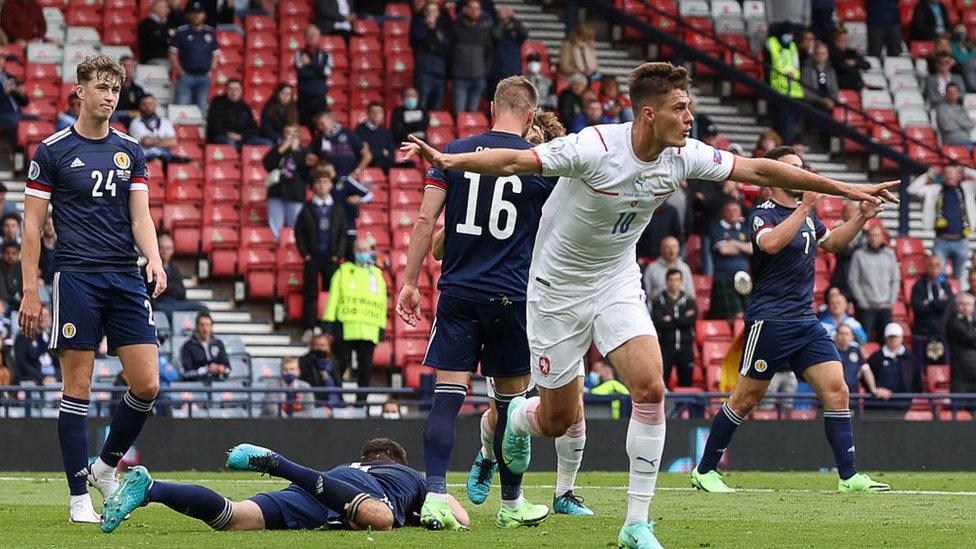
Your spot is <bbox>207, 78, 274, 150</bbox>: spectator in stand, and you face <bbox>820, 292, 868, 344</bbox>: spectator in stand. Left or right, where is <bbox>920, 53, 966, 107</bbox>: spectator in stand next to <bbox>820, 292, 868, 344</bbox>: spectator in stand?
left

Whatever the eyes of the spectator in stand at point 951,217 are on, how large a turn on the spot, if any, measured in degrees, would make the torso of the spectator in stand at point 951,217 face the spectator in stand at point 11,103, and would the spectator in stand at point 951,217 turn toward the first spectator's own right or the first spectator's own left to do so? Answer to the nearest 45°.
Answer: approximately 45° to the first spectator's own right

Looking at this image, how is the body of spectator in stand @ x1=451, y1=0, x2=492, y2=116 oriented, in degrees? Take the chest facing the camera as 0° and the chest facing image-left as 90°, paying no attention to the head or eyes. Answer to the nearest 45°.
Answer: approximately 0°

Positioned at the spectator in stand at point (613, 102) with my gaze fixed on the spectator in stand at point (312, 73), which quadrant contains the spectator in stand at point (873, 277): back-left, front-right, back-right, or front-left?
back-left

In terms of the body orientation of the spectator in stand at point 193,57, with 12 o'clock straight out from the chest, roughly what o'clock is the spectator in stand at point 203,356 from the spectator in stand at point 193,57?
the spectator in stand at point 203,356 is roughly at 12 o'clock from the spectator in stand at point 193,57.

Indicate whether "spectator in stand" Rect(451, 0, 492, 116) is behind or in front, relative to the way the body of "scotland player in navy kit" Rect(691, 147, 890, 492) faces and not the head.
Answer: behind

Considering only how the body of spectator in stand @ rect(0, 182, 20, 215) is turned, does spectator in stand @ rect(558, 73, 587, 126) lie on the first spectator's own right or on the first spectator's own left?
on the first spectator's own left

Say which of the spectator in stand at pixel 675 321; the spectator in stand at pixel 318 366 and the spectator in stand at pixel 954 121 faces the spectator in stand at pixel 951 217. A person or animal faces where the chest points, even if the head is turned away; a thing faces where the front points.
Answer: the spectator in stand at pixel 954 121
